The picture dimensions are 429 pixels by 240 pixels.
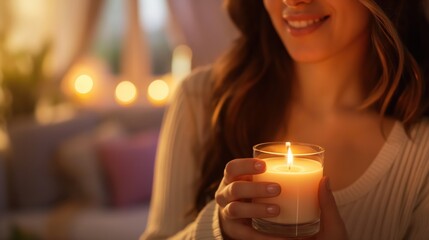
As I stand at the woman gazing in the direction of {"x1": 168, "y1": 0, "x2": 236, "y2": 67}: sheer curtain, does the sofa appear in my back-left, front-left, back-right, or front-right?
front-left

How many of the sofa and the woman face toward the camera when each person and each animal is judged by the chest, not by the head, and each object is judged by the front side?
2

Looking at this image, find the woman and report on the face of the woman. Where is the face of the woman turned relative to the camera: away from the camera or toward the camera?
toward the camera

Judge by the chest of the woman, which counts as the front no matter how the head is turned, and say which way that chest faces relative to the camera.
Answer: toward the camera

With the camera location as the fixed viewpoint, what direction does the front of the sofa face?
facing the viewer

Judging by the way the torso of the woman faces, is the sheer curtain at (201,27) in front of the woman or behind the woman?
behind

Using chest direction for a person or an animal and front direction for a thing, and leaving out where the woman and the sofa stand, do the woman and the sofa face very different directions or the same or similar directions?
same or similar directions

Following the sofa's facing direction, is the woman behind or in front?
in front

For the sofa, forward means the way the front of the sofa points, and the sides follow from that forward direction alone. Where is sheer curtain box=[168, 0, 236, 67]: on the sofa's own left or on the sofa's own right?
on the sofa's own left

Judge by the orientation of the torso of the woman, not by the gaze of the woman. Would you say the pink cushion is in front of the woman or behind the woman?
behind

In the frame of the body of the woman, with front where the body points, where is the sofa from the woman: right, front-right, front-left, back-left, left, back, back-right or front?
back-right
